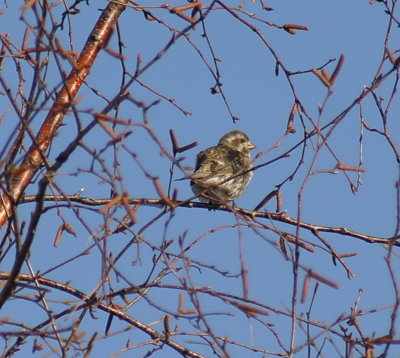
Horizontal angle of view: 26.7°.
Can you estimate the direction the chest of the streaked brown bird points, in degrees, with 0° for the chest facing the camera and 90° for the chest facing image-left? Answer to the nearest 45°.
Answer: approximately 270°
